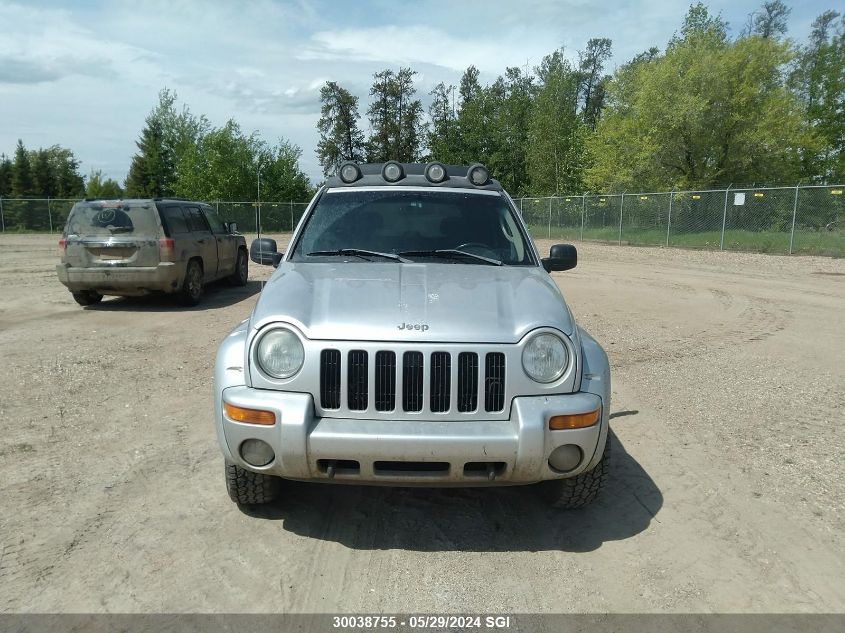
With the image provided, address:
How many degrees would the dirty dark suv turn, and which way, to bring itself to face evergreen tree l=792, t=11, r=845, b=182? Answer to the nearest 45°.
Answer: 0° — it already faces it

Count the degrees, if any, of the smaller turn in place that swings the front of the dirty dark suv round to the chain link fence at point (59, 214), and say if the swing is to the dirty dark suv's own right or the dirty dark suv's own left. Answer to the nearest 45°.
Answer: approximately 45° to the dirty dark suv's own left

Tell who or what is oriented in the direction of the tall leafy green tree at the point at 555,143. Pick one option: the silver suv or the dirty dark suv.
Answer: the dirty dark suv

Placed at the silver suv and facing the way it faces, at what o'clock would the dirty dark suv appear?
The dirty dark suv is roughly at 5 o'clock from the silver suv.

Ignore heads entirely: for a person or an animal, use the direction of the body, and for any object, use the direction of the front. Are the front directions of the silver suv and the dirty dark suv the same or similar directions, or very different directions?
very different directions

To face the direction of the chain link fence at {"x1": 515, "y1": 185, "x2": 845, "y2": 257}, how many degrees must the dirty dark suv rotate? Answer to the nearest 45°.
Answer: approximately 45° to its right

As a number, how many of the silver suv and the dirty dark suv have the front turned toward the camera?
1

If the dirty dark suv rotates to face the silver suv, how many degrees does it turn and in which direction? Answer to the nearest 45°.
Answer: approximately 135° to its right

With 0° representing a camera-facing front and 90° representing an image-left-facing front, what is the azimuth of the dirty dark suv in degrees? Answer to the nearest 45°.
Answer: approximately 225°

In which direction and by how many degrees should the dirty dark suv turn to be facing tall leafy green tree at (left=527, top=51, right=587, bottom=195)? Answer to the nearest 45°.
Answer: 0° — it already faces it

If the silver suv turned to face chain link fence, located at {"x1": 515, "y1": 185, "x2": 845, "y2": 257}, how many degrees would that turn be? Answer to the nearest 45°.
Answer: approximately 135° to its left

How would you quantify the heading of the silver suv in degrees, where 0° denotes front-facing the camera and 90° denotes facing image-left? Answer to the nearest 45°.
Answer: approximately 0°

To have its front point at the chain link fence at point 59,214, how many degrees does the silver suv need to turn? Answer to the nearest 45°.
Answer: approximately 135° to its right
